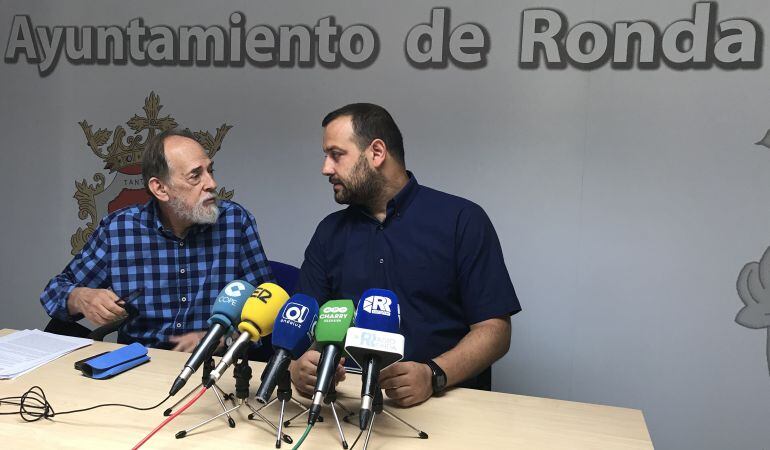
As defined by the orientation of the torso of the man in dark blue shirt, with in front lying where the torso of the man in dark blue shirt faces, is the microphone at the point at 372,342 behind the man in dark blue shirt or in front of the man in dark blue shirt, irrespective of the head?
in front

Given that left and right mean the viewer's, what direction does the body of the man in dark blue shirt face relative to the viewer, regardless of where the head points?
facing the viewer and to the left of the viewer

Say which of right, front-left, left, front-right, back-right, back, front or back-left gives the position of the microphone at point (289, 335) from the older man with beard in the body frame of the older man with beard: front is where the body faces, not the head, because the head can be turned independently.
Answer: front

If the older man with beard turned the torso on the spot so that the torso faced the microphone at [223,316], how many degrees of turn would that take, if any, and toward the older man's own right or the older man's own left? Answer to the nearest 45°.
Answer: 0° — they already face it

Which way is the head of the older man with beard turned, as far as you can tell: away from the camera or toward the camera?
toward the camera

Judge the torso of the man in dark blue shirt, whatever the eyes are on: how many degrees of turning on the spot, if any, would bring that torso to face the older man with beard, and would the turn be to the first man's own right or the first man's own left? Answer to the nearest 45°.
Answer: approximately 45° to the first man's own right

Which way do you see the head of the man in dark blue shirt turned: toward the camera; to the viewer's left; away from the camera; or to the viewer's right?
to the viewer's left

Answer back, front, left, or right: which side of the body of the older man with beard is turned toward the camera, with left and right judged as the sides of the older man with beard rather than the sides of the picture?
front

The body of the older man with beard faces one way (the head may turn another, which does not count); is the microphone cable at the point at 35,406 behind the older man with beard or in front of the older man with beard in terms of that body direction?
in front

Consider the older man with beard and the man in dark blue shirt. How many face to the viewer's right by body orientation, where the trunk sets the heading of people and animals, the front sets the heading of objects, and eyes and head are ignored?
0

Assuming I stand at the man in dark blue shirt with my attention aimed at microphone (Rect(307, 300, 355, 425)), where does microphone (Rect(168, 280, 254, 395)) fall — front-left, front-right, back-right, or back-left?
front-right
